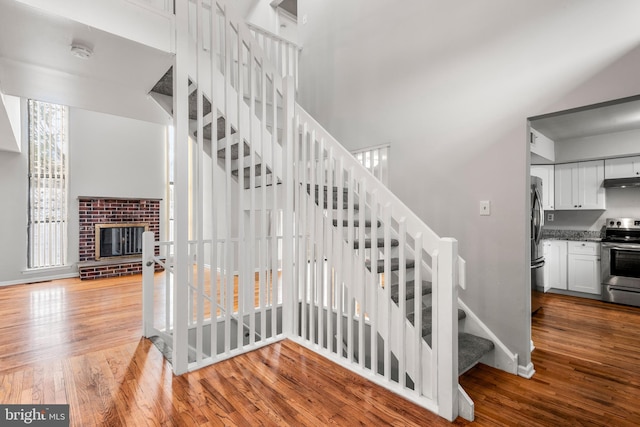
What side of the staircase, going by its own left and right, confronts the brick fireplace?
back

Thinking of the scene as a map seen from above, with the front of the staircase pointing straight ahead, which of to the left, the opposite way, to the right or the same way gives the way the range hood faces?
to the right

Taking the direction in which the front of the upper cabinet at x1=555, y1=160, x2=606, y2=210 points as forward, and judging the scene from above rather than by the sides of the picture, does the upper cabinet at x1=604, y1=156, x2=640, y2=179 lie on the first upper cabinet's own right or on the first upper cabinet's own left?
on the first upper cabinet's own left

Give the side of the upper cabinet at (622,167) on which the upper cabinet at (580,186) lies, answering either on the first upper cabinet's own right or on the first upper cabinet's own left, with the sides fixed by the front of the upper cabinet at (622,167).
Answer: on the first upper cabinet's own right

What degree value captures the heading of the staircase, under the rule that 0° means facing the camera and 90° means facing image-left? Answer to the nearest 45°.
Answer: approximately 315°

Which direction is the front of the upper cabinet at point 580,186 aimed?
toward the camera

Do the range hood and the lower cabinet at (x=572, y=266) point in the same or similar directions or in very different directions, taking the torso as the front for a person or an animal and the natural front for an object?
same or similar directions

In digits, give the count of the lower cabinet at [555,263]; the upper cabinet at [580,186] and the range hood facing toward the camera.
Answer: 3

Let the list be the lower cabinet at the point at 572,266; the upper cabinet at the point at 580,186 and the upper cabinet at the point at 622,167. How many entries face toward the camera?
3

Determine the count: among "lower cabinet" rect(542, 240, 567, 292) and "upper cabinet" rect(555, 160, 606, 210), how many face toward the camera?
2
